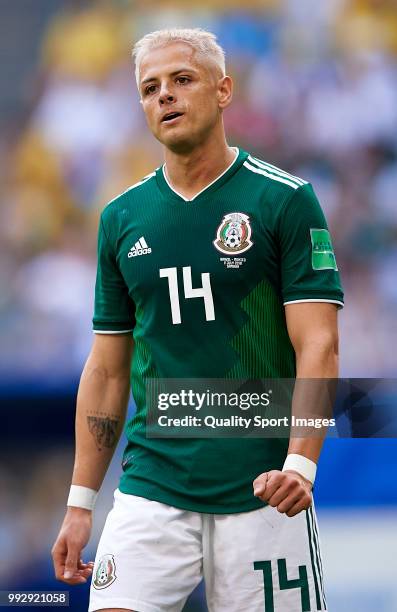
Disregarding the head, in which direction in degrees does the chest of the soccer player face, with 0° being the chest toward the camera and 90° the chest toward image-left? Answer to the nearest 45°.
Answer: approximately 45°
